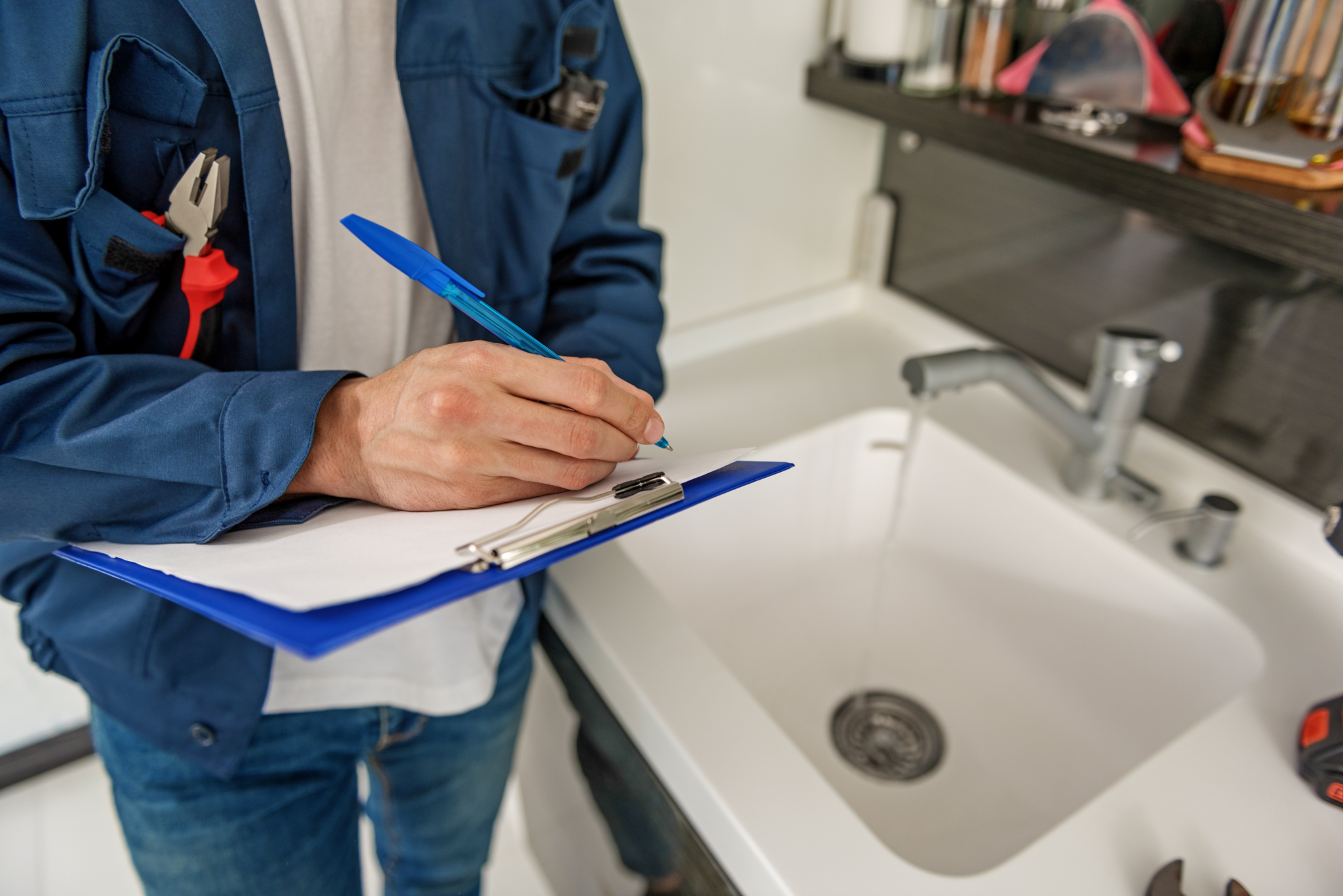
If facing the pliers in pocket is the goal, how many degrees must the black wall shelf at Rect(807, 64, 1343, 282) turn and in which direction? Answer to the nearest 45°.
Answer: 0° — it already faces it

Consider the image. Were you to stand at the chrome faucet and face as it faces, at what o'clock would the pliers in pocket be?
The pliers in pocket is roughly at 12 o'clock from the chrome faucet.

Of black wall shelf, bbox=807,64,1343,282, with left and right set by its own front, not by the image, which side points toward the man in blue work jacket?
front

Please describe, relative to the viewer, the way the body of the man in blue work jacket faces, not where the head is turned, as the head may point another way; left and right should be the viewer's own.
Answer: facing the viewer and to the right of the viewer

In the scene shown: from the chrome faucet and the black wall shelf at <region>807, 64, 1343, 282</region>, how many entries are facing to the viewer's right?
0

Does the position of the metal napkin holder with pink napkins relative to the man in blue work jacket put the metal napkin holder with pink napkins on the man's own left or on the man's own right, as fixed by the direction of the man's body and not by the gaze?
on the man's own left

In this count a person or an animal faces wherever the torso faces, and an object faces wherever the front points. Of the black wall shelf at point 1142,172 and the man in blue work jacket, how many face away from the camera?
0
